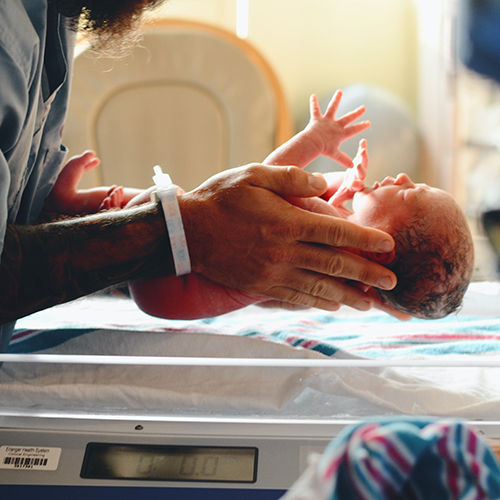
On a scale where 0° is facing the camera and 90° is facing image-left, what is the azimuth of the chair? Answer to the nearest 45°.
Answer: approximately 0°

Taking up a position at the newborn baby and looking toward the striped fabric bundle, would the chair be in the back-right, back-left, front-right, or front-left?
back-right

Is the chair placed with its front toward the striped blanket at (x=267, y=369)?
yes

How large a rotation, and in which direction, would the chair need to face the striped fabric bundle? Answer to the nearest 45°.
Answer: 0° — it already faces it

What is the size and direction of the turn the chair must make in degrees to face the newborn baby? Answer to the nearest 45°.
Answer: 0° — it already faces them
